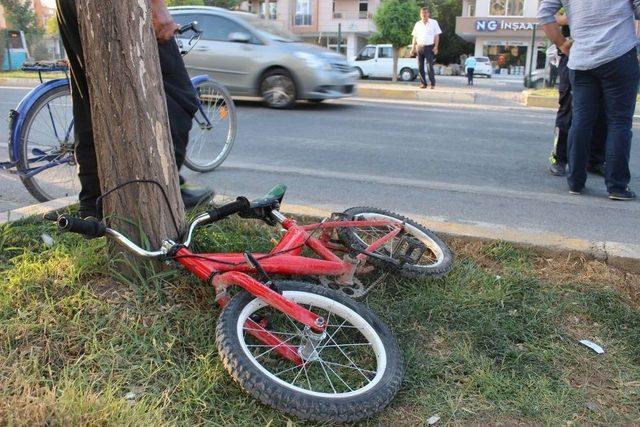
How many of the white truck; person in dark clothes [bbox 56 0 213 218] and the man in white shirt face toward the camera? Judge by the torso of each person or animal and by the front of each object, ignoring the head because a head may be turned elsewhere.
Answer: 1

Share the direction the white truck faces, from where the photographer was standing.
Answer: facing to the left of the viewer

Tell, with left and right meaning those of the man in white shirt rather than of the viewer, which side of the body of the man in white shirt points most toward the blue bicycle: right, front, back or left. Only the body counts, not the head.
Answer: front

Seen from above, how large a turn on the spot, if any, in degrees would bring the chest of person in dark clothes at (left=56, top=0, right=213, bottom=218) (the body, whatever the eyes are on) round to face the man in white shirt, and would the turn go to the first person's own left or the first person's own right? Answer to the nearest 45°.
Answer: approximately 45° to the first person's own left

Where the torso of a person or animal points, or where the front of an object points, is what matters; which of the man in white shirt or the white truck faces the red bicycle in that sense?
the man in white shirt

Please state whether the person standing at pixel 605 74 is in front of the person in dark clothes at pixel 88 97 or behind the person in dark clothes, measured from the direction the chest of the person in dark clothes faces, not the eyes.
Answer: in front

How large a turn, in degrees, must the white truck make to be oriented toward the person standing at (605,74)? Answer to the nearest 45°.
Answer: approximately 90° to its left

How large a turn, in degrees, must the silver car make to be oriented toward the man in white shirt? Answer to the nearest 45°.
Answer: approximately 90° to its left

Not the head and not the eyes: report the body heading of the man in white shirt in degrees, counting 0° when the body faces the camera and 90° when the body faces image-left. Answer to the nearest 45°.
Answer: approximately 0°

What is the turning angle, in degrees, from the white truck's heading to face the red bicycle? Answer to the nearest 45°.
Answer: approximately 90° to its left

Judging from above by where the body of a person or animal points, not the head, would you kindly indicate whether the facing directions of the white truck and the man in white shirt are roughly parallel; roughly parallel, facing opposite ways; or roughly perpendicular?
roughly perpendicular

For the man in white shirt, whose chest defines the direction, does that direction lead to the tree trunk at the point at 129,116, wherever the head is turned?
yes
